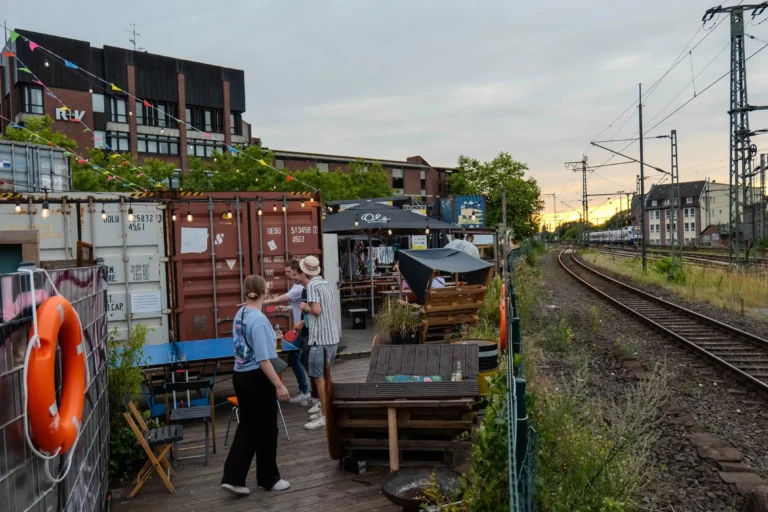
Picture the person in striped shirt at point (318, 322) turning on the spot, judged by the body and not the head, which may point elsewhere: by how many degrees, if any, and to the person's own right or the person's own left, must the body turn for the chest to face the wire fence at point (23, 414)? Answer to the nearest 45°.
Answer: approximately 90° to the person's own left

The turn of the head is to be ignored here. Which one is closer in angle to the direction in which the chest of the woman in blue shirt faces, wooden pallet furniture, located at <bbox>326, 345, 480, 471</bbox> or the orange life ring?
the wooden pallet furniture

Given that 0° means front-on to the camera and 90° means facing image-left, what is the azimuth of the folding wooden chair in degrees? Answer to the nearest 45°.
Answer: approximately 270°

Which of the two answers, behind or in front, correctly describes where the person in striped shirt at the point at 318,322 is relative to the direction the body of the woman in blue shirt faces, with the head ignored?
in front

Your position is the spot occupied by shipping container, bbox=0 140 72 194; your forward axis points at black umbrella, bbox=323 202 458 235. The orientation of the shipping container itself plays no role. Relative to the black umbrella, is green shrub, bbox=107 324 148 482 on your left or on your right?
right

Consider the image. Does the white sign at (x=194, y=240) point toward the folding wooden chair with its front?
yes

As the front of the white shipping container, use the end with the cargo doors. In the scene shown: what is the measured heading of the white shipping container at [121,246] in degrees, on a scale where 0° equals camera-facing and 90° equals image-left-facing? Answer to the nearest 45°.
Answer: approximately 0°

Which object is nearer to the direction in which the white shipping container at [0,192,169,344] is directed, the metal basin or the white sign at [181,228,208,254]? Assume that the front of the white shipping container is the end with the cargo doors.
the metal basin

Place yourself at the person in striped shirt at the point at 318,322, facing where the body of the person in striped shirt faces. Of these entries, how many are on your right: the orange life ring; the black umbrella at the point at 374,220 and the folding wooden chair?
1

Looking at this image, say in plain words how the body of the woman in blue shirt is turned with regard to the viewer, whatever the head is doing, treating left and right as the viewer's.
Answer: facing away from the viewer and to the right of the viewer

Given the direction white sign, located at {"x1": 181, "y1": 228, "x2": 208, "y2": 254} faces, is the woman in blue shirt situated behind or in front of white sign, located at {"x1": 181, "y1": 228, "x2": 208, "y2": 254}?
in front

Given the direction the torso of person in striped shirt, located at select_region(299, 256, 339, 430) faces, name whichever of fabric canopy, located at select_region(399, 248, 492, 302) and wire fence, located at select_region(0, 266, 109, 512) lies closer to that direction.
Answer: the wire fence

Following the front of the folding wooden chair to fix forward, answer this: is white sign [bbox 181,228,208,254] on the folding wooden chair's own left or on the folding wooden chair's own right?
on the folding wooden chair's own left

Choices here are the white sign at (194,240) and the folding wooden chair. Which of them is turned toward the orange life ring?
the white sign

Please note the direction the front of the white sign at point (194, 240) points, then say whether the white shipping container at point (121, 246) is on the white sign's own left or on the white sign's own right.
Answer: on the white sign's own right

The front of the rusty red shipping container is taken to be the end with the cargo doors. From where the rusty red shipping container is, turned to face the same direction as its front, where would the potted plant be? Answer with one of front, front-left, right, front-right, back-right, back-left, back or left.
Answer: left
